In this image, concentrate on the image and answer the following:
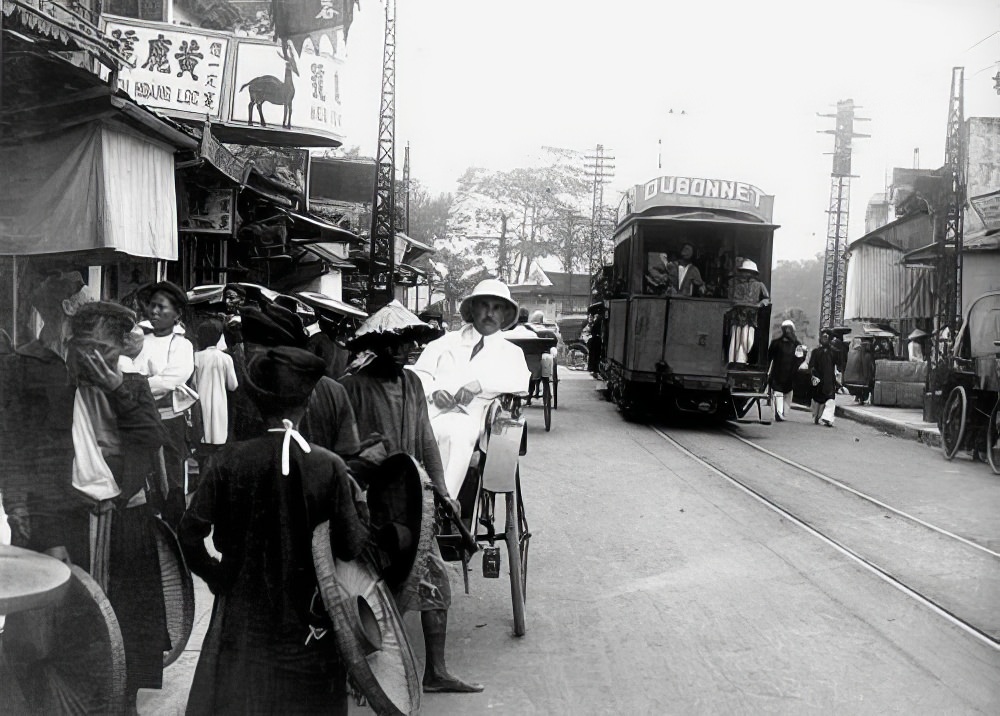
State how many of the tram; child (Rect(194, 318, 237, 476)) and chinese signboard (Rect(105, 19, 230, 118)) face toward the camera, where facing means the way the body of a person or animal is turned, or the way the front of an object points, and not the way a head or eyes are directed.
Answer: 2

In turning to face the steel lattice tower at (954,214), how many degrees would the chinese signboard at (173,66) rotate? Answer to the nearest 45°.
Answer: approximately 90° to its left

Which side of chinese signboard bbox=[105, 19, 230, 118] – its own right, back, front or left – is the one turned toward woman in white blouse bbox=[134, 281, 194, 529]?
front

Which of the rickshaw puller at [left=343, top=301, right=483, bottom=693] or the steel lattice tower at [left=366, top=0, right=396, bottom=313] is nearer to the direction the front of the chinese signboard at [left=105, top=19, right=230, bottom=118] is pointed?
the rickshaw puller

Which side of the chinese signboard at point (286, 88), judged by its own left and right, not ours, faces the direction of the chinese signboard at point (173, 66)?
right

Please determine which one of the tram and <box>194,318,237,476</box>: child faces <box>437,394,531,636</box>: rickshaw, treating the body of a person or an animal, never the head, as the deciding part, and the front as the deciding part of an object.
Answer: the tram

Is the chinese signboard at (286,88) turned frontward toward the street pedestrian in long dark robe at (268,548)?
yes

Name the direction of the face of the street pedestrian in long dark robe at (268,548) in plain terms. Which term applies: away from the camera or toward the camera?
away from the camera

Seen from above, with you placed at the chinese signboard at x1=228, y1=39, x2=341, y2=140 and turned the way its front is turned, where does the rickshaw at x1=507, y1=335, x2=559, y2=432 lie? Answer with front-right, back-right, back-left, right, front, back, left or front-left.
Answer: left

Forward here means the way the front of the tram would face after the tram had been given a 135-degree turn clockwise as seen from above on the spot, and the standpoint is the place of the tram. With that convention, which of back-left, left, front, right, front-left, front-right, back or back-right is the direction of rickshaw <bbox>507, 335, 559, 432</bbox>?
left

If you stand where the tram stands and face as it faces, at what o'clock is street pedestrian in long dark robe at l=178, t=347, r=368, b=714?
The street pedestrian in long dark robe is roughly at 12 o'clock from the tram.
